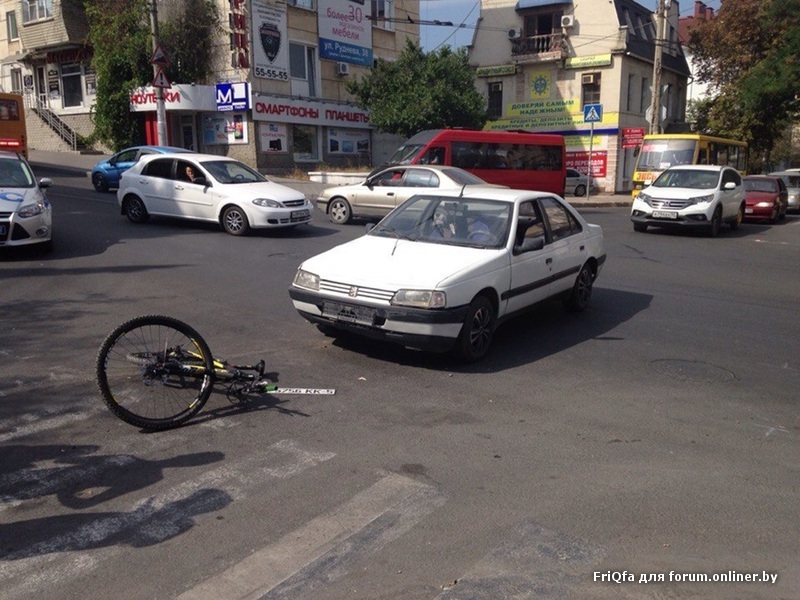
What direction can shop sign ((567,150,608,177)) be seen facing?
toward the camera

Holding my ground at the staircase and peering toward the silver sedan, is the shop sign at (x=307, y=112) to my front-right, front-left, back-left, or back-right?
front-left

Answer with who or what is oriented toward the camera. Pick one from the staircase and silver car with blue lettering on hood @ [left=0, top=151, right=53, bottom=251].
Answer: the silver car with blue lettering on hood

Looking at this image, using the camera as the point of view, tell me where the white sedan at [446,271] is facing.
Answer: facing the viewer and to the left of the viewer

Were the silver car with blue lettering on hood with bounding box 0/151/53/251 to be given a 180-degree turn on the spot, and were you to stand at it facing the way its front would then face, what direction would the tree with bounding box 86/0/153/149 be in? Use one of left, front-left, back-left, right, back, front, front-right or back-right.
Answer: front

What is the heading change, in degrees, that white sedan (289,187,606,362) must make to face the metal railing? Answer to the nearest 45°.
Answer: approximately 90° to its right

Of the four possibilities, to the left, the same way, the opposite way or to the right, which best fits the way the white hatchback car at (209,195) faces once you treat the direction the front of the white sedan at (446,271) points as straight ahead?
to the left

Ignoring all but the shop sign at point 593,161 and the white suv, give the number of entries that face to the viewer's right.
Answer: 0

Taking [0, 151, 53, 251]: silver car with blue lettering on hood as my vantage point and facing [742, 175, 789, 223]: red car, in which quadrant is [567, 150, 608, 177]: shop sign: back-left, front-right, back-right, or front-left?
front-left

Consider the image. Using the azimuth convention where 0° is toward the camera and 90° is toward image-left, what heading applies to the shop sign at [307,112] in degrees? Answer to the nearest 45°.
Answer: approximately 315°

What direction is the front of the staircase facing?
to the viewer's right

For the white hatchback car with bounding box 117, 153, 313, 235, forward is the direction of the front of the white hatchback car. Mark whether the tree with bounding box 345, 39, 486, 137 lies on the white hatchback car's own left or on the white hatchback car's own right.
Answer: on the white hatchback car's own left

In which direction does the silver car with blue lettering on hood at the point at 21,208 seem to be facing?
toward the camera

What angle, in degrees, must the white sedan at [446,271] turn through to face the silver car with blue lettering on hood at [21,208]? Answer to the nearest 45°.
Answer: approximately 90° to its right
